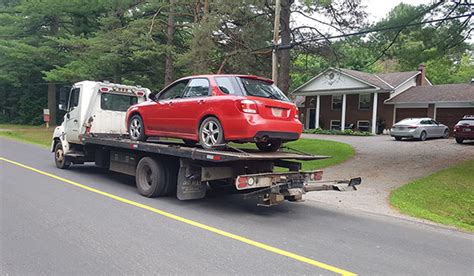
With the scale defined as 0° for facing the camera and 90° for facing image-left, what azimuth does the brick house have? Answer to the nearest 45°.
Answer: approximately 45°

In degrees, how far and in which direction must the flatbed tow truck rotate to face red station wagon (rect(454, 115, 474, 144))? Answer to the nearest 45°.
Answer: approximately 90° to its right

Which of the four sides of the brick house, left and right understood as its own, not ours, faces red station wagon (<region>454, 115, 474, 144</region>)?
left

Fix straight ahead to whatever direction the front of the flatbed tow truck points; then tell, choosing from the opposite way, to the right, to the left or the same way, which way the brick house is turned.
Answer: to the left

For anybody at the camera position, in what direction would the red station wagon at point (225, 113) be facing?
facing away from the viewer and to the left of the viewer

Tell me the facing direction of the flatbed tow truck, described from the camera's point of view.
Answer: facing away from the viewer and to the left of the viewer

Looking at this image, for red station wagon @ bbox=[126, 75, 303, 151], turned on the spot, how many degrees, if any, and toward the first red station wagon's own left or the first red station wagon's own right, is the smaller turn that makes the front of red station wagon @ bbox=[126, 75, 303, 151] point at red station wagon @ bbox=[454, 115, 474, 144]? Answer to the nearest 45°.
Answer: approximately 90° to the first red station wagon's own right

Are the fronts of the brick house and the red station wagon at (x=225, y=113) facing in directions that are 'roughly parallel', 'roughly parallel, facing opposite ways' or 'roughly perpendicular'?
roughly perpendicular
